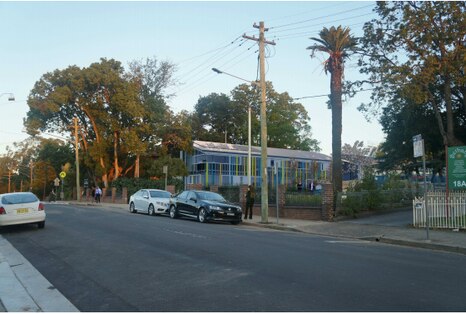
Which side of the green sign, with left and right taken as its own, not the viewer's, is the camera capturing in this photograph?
front

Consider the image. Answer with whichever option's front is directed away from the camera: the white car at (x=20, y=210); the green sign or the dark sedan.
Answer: the white car

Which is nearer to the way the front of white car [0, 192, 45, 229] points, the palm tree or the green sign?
the palm tree

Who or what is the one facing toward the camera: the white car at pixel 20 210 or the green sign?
the green sign

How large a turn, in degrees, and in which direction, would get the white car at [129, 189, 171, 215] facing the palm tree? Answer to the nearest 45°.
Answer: approximately 45° to its left

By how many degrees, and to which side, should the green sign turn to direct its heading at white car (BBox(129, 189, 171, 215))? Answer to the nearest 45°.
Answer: approximately 90° to its right

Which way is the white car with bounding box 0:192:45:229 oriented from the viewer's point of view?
away from the camera

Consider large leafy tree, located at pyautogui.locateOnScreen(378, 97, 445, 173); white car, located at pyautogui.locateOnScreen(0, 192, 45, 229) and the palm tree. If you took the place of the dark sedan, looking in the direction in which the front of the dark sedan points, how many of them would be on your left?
2

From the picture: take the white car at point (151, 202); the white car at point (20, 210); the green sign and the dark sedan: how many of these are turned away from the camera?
1

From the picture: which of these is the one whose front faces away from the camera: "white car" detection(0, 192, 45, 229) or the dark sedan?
the white car

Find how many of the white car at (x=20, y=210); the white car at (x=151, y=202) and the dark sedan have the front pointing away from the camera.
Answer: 1

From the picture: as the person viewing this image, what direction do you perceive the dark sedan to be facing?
facing the viewer and to the right of the viewer

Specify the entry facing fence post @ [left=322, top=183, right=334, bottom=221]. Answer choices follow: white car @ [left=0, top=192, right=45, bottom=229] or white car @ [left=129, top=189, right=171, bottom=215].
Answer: white car @ [left=129, top=189, right=171, bottom=215]

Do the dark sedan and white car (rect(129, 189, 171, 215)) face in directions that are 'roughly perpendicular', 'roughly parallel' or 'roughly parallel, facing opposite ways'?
roughly parallel
